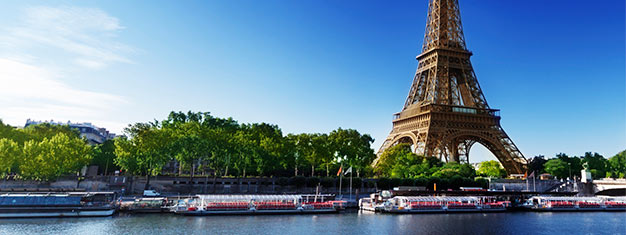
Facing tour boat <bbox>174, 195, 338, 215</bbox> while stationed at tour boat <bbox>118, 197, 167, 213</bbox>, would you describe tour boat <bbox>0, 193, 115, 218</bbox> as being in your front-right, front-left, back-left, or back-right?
back-right

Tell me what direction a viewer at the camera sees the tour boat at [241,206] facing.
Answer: facing to the left of the viewer

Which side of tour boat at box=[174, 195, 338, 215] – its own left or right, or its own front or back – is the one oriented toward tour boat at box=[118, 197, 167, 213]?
front
